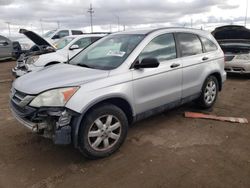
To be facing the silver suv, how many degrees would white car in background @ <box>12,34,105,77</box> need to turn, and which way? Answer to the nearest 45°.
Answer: approximately 45° to its left

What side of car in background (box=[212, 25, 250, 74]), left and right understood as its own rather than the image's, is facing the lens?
front

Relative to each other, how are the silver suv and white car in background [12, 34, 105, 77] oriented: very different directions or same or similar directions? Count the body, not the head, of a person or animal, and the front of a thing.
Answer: same or similar directions

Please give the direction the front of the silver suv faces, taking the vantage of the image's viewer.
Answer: facing the viewer and to the left of the viewer

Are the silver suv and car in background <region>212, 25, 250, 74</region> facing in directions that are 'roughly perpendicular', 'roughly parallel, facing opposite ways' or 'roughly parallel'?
roughly parallel

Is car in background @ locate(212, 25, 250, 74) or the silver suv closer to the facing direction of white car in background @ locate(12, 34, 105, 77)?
the silver suv

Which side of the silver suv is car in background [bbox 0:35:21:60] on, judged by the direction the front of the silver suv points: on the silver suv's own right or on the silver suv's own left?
on the silver suv's own right

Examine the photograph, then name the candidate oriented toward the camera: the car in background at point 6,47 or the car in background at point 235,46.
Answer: the car in background at point 235,46

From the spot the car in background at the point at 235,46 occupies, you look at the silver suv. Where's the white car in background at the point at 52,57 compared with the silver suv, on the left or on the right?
right

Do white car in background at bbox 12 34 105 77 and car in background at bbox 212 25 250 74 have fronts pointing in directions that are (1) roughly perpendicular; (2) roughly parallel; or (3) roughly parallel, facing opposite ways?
roughly parallel

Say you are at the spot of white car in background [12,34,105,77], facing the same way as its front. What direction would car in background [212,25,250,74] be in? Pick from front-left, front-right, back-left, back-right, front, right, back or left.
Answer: back-left
